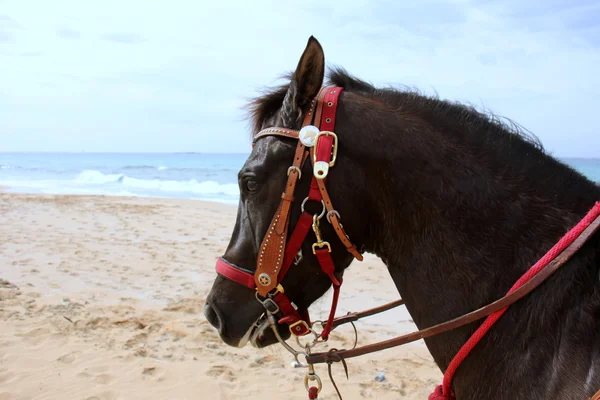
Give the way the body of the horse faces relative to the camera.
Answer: to the viewer's left
